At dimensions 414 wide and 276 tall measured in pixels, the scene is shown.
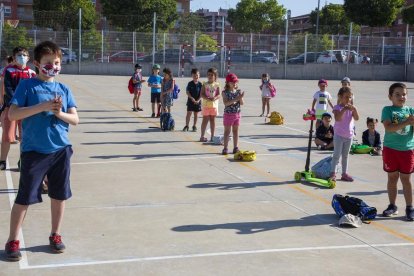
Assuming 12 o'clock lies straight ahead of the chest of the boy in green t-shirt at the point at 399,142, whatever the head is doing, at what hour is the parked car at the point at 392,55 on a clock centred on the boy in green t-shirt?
The parked car is roughly at 6 o'clock from the boy in green t-shirt.

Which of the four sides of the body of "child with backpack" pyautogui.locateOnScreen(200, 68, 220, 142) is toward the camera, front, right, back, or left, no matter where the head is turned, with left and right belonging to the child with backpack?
front

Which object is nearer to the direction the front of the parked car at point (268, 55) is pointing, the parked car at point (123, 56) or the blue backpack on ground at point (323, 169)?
the blue backpack on ground

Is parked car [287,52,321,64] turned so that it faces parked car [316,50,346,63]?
no

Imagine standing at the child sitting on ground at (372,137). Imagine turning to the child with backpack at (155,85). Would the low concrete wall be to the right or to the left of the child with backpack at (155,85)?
right

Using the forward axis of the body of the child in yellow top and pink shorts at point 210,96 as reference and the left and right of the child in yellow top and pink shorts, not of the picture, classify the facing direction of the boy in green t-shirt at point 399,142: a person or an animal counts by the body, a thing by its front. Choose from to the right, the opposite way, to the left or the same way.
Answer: the same way

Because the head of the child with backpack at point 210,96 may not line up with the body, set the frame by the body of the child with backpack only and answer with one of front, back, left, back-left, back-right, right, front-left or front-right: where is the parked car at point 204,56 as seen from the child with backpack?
back

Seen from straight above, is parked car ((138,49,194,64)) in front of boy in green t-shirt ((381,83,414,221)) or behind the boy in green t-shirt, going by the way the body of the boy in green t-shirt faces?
behind

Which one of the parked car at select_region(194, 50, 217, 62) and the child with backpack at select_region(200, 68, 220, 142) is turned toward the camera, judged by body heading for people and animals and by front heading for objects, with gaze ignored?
the child with backpack
